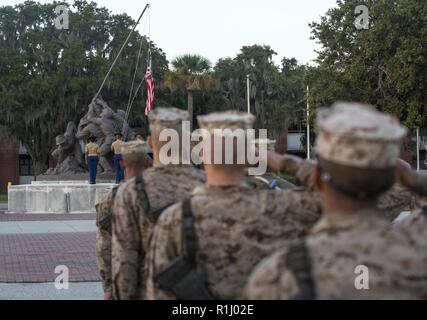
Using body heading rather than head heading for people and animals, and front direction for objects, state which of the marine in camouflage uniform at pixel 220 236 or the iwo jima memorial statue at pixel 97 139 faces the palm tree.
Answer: the marine in camouflage uniform

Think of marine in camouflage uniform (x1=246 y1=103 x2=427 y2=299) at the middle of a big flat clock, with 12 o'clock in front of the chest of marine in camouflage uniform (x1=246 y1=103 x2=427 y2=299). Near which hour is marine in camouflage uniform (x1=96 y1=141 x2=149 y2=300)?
marine in camouflage uniform (x1=96 y1=141 x2=149 y2=300) is roughly at 11 o'clock from marine in camouflage uniform (x1=246 y1=103 x2=427 y2=299).

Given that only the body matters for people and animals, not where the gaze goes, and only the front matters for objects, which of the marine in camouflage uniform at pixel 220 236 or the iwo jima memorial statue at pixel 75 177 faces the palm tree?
the marine in camouflage uniform

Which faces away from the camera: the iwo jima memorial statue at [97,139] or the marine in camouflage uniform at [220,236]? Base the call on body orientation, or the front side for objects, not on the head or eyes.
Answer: the marine in camouflage uniform

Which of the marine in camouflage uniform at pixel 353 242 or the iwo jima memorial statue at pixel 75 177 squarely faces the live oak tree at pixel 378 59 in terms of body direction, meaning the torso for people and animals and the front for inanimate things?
the marine in camouflage uniform

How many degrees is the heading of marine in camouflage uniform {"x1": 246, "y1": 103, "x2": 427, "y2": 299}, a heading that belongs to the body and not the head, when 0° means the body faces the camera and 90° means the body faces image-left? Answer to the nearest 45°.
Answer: approximately 180°

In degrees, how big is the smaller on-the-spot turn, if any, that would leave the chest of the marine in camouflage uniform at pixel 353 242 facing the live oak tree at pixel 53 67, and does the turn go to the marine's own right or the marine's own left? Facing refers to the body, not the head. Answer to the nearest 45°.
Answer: approximately 45° to the marine's own left

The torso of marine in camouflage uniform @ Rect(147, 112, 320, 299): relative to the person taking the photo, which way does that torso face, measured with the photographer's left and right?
facing away from the viewer
